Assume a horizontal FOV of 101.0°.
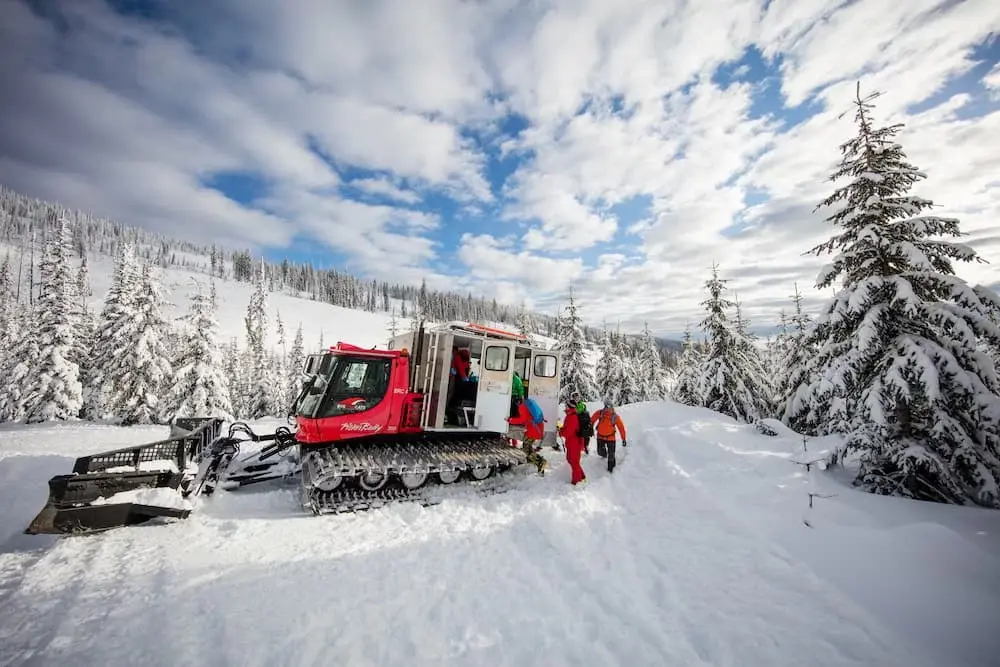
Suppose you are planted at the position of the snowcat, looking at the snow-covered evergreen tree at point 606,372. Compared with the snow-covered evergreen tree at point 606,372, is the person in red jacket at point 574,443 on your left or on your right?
right

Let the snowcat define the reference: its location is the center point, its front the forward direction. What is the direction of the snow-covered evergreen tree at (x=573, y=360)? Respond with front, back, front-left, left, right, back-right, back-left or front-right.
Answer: back

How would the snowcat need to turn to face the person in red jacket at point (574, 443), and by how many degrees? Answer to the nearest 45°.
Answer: approximately 135° to its left

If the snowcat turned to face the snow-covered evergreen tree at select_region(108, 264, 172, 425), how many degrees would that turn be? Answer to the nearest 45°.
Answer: approximately 90° to its right

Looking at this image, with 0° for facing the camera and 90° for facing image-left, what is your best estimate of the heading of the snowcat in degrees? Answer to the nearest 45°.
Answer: approximately 45°

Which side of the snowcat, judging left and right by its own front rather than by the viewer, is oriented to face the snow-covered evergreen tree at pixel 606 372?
back

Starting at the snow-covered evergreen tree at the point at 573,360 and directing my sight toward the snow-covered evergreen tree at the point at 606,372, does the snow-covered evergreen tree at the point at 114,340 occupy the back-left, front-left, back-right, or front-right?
back-left

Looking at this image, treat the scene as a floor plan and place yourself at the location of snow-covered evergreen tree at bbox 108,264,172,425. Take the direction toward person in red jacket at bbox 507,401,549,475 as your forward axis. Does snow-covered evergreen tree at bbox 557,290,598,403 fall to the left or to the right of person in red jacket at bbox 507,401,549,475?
left

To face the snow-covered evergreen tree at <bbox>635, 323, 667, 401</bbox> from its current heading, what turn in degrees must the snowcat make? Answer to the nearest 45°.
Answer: approximately 180°

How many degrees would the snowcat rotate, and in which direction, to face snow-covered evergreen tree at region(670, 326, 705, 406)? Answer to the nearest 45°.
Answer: approximately 180°
